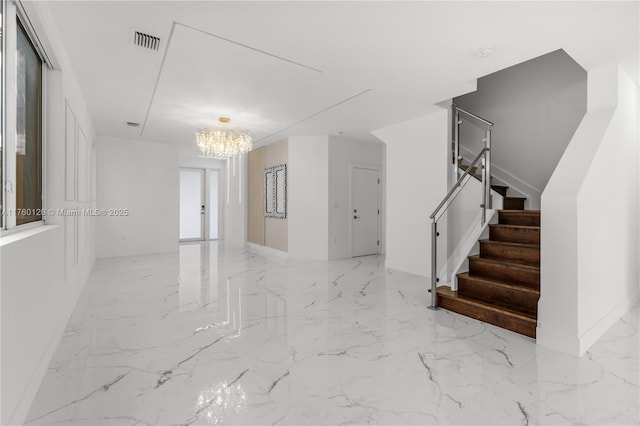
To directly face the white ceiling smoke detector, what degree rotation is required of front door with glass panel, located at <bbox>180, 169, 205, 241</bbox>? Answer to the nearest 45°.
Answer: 0° — it already faces it

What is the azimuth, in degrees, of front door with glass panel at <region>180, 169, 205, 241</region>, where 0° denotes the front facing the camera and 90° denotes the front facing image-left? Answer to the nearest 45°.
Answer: approximately 0°

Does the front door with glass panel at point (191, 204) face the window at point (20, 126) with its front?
yes

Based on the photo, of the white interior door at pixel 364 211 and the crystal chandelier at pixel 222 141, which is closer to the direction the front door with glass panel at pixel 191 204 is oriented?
the crystal chandelier

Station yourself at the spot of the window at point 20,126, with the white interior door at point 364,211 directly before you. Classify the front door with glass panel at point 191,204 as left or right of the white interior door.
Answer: left

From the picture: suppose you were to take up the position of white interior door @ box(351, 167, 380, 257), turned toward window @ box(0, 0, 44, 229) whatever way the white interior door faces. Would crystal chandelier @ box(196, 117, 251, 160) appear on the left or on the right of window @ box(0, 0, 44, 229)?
right

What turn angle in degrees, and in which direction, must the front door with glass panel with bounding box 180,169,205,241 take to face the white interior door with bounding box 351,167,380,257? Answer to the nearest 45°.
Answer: approximately 45° to its left

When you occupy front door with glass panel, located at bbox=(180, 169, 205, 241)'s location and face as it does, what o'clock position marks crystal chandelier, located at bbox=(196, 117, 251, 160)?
The crystal chandelier is roughly at 12 o'clock from the front door with glass panel.
